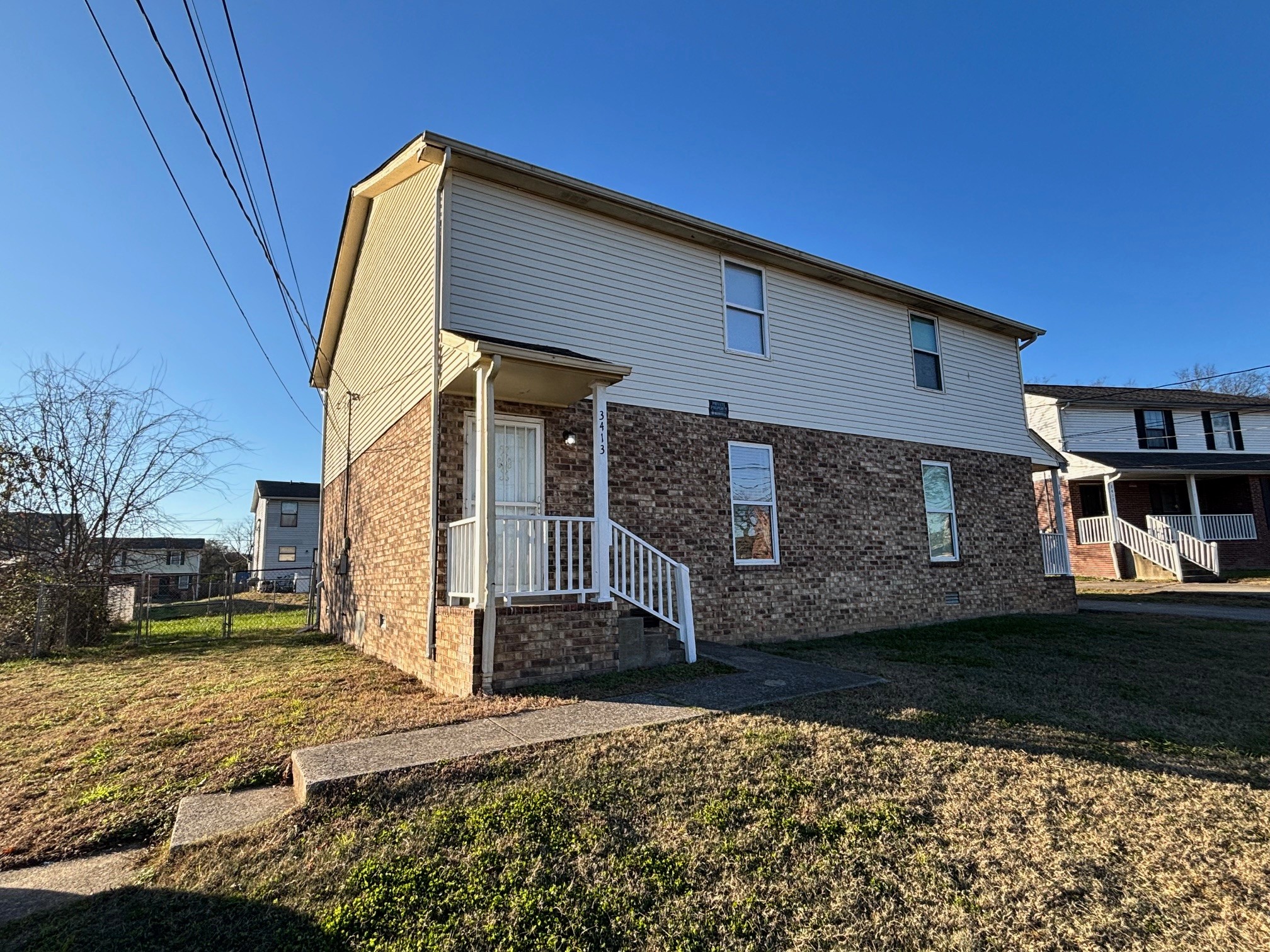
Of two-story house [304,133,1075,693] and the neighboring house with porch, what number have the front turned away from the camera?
0

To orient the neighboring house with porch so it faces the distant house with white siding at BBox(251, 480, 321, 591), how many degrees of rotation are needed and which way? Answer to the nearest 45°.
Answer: approximately 135° to its right

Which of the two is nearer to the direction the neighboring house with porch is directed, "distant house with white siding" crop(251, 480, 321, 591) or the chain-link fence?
the chain-link fence

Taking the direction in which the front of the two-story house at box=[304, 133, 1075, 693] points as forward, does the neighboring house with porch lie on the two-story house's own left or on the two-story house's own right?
on the two-story house's own left

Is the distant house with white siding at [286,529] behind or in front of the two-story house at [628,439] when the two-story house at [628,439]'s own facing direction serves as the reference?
behind

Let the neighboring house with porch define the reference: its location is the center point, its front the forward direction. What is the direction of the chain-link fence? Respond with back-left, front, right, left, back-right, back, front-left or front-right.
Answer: right

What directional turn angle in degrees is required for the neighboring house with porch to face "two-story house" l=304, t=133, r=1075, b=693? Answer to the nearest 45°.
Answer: approximately 45° to its right

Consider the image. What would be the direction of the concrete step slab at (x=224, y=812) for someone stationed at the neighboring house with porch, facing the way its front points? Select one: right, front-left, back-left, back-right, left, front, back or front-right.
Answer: front-right

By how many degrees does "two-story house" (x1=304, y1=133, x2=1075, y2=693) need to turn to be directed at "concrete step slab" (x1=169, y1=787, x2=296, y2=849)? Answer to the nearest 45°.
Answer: approximately 45° to its right

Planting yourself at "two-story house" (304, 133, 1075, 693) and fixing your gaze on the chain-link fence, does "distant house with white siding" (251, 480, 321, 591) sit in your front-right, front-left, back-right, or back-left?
front-right

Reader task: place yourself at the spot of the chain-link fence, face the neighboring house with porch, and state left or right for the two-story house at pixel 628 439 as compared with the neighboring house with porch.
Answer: right
